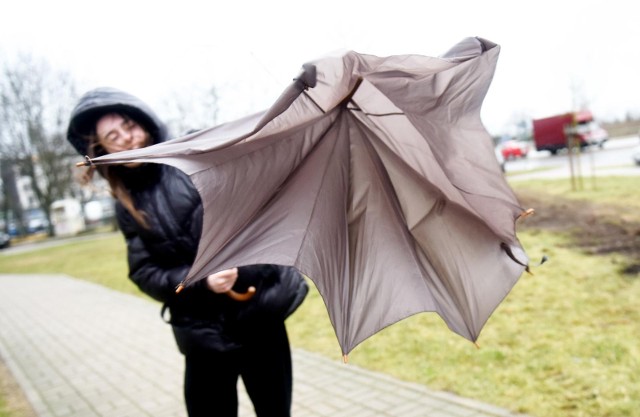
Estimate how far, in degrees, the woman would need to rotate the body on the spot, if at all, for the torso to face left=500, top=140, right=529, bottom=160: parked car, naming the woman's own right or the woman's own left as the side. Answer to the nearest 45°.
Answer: approximately 135° to the woman's own left

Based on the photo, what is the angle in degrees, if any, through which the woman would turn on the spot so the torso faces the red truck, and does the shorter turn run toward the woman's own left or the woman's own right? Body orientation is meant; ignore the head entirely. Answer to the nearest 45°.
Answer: approximately 135° to the woman's own left

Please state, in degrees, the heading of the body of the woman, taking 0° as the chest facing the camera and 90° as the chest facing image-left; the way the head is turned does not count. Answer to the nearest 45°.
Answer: approximately 0°

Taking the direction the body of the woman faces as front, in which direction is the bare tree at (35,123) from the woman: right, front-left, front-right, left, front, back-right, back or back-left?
back
